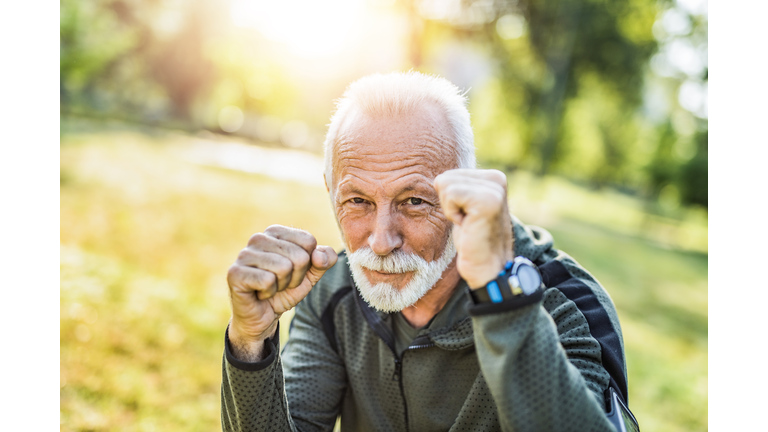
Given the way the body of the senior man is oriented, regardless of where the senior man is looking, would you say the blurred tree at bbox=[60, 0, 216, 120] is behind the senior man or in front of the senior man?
behind

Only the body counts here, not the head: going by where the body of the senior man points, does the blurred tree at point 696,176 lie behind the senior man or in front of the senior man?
behind

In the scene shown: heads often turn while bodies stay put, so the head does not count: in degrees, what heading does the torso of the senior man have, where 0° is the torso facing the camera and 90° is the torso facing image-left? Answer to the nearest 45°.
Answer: approximately 0°
